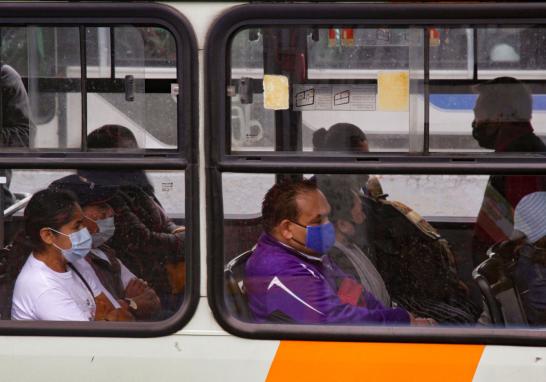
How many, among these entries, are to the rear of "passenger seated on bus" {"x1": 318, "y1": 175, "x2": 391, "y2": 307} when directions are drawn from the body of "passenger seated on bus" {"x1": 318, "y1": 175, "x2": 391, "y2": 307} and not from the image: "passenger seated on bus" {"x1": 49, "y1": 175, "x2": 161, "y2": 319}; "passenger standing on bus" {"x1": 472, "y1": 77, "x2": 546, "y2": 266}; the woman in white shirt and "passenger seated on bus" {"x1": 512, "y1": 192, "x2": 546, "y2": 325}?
2

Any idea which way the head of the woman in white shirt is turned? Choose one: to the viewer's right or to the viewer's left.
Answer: to the viewer's right
